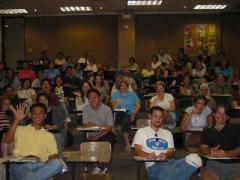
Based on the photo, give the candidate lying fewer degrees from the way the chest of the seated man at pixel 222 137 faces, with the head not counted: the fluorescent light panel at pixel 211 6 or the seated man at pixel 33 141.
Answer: the seated man

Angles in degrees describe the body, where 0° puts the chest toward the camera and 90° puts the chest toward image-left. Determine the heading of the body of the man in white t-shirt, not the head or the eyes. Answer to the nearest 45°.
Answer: approximately 0°

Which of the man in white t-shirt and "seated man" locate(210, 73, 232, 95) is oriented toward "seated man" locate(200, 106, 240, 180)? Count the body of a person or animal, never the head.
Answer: "seated man" locate(210, 73, 232, 95)

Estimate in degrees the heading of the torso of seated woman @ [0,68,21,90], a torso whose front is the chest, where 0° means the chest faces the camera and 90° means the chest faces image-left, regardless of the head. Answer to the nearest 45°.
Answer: approximately 0°

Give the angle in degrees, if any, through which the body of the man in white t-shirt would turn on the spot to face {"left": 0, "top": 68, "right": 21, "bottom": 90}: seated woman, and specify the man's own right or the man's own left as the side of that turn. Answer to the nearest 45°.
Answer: approximately 135° to the man's own right

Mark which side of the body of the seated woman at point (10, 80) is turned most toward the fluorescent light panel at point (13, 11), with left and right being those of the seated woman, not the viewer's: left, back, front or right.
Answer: back

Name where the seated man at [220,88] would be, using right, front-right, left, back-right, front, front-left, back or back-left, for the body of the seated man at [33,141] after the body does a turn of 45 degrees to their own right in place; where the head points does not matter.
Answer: back

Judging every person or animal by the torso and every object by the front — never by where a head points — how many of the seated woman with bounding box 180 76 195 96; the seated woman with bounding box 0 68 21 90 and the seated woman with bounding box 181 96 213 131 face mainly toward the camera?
3
